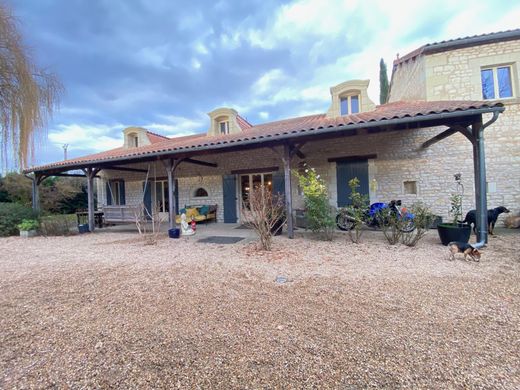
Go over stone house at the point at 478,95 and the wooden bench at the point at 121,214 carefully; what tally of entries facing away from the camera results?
0

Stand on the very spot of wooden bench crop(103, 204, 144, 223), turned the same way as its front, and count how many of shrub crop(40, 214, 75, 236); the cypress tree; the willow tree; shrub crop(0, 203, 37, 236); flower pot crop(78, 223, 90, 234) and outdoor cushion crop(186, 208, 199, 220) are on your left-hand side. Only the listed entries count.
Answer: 2

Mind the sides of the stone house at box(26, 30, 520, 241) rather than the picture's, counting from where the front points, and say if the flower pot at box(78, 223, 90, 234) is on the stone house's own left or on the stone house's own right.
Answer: on the stone house's own right

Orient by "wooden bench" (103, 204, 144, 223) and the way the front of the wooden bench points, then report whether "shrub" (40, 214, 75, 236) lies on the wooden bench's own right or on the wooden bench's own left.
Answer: on the wooden bench's own right

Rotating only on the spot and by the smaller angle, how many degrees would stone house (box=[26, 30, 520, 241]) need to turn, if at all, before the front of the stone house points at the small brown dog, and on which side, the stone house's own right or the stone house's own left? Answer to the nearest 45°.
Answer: approximately 45° to the stone house's own left

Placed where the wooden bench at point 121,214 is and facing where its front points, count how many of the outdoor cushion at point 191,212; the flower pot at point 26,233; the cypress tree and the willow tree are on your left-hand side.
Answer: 2

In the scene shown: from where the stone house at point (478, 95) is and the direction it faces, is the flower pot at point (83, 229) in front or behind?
in front

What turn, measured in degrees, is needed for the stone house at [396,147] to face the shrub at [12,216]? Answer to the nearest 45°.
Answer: approximately 45° to its right

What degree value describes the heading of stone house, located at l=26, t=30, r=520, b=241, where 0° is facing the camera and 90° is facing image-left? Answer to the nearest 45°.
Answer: approximately 45°

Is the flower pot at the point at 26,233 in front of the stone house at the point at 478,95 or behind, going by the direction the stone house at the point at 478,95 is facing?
in front

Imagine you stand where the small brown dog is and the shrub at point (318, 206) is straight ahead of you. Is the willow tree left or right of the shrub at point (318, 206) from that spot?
left

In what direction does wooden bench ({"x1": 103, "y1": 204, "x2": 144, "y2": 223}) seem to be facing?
toward the camera

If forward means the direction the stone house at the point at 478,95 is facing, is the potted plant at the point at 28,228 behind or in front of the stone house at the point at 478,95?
in front
